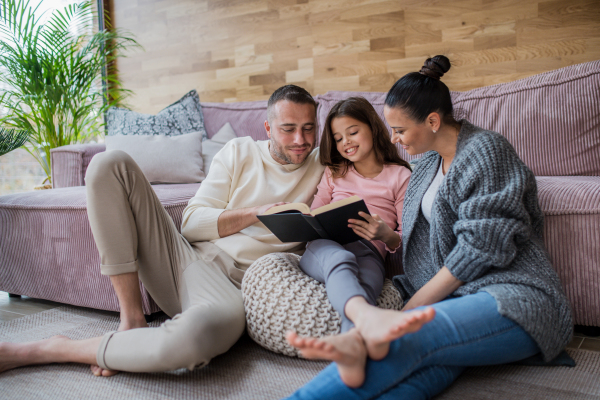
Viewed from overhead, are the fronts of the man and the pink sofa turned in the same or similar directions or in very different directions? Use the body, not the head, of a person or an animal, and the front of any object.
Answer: same or similar directions

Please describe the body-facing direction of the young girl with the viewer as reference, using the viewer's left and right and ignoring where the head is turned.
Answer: facing the viewer

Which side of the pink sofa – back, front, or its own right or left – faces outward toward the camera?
front

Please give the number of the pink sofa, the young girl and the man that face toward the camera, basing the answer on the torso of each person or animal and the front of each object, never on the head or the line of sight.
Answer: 3

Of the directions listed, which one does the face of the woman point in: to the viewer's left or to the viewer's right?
to the viewer's left

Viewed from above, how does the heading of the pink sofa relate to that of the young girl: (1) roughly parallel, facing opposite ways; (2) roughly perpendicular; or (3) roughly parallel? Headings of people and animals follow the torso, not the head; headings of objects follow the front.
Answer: roughly parallel

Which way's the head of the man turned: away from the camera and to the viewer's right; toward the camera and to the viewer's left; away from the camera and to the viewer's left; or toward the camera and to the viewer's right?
toward the camera and to the viewer's right

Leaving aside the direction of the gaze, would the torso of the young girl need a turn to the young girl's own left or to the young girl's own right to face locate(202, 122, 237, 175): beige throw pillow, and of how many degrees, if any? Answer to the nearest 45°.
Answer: approximately 135° to the young girl's own right

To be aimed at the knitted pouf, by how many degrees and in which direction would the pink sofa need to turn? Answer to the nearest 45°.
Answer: approximately 45° to its right

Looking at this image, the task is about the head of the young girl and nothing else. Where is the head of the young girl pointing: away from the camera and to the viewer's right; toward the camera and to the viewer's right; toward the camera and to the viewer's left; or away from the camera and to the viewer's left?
toward the camera and to the viewer's left

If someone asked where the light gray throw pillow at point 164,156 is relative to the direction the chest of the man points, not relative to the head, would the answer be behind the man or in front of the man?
behind

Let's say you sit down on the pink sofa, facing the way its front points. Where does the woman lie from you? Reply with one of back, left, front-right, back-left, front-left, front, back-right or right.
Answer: front

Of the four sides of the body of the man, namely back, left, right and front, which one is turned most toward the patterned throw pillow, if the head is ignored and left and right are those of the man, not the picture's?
back
